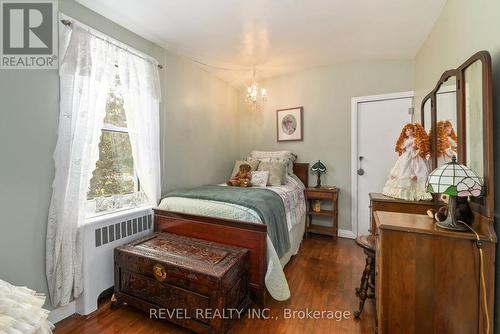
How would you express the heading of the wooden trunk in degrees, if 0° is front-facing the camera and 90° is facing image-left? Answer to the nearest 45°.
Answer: approximately 45°

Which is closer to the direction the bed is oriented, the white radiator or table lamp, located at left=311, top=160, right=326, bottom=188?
the white radiator

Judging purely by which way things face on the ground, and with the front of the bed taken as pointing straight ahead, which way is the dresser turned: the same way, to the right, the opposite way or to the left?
to the right

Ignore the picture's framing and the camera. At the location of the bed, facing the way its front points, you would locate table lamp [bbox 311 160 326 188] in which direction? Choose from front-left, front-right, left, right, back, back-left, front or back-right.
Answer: back

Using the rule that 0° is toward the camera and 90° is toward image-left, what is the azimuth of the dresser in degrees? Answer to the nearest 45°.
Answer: approximately 90°

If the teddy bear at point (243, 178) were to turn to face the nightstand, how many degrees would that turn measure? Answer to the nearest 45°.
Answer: approximately 135° to its left

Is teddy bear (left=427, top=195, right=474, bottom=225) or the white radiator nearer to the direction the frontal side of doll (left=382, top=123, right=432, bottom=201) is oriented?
the white radiator

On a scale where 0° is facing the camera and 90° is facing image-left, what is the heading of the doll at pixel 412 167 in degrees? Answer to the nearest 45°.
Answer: approximately 45°

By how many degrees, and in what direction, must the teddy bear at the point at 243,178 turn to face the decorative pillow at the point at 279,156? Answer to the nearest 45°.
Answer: approximately 180°

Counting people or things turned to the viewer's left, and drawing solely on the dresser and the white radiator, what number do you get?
1

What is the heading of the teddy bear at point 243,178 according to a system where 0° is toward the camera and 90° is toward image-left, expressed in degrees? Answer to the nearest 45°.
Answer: approximately 45°

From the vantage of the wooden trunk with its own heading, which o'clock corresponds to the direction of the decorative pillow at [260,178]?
The decorative pillow is roughly at 6 o'clock from the wooden trunk.

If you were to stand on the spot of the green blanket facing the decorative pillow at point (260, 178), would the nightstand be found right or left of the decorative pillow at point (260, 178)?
right
